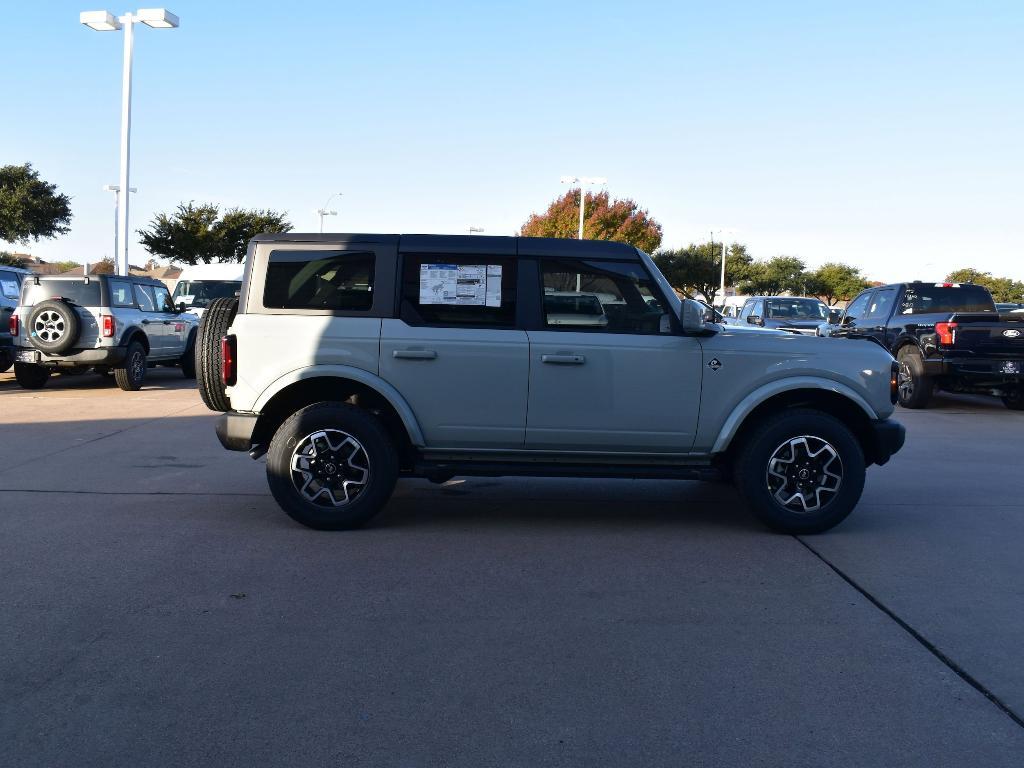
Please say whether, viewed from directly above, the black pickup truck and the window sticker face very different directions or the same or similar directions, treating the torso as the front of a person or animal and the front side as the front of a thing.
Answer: very different directions

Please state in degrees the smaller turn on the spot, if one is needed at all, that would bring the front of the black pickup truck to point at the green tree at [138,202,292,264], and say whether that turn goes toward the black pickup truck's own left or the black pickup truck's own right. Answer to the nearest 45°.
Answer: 0° — it already faces it

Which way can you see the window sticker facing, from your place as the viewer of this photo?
facing the viewer

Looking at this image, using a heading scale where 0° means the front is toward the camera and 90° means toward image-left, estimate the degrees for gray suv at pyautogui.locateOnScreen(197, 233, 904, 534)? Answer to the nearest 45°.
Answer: approximately 270°

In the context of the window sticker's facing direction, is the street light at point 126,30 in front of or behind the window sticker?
behind

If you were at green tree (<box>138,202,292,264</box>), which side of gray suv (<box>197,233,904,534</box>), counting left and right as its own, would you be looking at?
left

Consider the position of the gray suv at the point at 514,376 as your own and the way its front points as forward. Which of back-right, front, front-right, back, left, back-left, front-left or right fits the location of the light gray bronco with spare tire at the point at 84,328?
back-left

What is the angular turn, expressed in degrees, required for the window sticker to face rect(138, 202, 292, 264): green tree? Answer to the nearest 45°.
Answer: approximately 180°

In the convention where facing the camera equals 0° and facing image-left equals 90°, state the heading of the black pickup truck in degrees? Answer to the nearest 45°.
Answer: approximately 135°

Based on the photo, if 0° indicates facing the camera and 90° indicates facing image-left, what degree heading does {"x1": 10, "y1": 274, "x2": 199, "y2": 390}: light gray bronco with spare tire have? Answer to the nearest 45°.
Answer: approximately 225°

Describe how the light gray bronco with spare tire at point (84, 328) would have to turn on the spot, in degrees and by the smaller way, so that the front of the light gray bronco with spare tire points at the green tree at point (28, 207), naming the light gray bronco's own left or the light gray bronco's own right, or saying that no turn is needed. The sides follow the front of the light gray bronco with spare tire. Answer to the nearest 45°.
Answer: approximately 45° to the light gray bronco's own left
